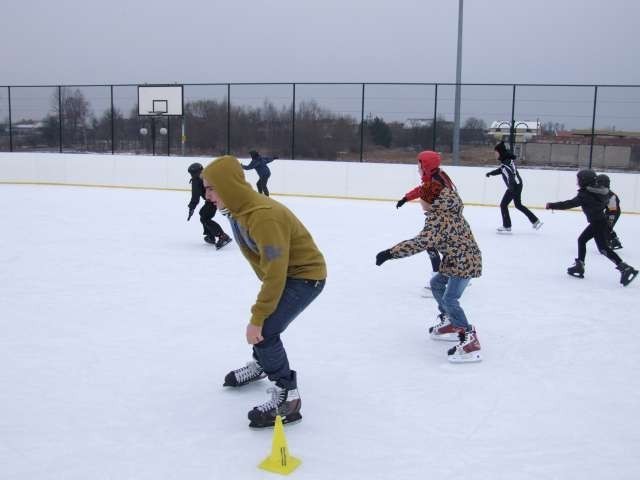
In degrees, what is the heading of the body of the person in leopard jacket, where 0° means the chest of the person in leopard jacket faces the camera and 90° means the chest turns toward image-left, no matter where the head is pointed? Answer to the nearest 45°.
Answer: approximately 90°

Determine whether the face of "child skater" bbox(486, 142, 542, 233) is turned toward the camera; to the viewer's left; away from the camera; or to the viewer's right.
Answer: to the viewer's left

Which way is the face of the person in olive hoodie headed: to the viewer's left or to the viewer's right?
to the viewer's left

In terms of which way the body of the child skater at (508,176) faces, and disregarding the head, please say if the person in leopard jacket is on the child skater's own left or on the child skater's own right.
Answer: on the child skater's own left

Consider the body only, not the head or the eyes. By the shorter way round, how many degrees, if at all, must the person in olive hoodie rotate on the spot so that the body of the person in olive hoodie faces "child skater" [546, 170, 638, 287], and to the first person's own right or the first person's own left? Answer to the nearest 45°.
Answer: approximately 135° to the first person's own right

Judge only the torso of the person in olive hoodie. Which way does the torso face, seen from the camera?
to the viewer's left

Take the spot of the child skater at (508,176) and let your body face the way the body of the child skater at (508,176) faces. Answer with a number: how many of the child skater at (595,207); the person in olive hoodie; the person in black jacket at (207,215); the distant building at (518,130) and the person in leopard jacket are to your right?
1

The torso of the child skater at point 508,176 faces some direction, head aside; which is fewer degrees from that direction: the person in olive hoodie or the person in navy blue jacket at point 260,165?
the person in navy blue jacket

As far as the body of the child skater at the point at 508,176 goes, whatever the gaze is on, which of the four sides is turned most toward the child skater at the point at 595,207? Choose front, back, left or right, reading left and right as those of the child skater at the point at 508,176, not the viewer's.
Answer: left

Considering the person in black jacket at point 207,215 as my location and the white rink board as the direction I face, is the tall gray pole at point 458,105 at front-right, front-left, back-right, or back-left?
front-right

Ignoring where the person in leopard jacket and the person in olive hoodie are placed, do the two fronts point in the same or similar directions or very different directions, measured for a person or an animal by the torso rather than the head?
same or similar directions

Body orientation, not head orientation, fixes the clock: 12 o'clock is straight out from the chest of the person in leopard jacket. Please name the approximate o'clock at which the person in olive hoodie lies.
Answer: The person in olive hoodie is roughly at 10 o'clock from the person in leopard jacket.

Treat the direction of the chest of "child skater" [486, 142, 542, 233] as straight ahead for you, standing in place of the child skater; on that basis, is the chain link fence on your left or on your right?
on your right

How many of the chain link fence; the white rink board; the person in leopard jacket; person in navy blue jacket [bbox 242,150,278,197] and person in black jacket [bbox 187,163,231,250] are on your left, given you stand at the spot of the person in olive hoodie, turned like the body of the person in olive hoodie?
0

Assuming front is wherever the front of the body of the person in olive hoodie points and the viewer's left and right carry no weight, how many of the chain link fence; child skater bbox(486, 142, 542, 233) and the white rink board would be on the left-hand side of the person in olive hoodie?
0

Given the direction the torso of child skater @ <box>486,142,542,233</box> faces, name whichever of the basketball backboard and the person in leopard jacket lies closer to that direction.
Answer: the basketball backboard

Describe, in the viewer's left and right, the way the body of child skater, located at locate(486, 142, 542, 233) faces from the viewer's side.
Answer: facing to the left of the viewer
